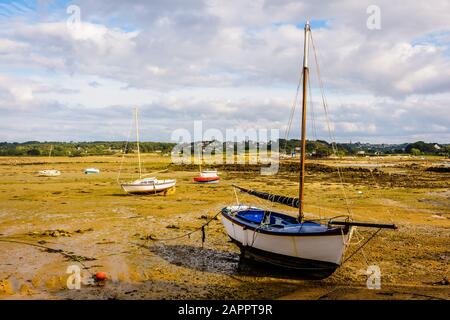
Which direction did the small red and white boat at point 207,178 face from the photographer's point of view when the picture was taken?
facing to the left of the viewer

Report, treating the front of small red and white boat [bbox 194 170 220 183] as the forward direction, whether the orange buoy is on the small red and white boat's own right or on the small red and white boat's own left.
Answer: on the small red and white boat's own left

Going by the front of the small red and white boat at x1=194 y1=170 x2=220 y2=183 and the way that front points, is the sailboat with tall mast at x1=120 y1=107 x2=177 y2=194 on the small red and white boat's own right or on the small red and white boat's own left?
on the small red and white boat's own left
